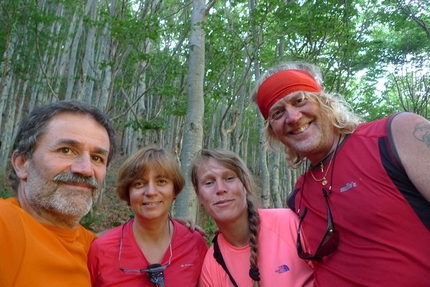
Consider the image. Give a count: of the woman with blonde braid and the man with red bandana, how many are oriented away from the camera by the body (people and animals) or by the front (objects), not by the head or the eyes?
0

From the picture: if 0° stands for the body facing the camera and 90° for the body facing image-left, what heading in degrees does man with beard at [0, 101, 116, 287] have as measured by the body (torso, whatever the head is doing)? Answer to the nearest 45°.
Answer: approximately 315°

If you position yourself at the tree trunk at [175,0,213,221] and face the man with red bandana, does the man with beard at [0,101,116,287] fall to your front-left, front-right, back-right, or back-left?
front-right

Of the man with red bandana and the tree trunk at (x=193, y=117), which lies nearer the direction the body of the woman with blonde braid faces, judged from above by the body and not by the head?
the man with red bandana

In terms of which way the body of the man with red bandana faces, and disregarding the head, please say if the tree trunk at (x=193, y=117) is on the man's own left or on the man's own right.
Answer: on the man's own right

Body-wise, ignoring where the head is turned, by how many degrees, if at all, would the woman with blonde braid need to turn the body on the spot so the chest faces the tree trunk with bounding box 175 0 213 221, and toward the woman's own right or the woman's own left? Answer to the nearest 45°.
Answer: approximately 180°

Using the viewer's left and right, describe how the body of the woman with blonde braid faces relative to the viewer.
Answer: facing the viewer

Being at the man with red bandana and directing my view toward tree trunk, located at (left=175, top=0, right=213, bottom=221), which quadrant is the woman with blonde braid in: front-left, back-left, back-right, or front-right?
front-left

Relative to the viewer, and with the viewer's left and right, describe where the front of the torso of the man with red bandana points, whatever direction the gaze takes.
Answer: facing the viewer and to the left of the viewer

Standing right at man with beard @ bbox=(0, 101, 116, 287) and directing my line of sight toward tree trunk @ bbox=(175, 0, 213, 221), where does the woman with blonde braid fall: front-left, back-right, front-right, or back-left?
front-right

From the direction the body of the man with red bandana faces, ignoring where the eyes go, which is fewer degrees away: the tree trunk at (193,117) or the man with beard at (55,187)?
the man with beard

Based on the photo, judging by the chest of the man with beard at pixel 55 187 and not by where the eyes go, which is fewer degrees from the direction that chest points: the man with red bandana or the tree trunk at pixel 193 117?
the man with red bandana

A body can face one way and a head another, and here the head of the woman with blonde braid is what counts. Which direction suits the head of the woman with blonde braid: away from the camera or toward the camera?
toward the camera

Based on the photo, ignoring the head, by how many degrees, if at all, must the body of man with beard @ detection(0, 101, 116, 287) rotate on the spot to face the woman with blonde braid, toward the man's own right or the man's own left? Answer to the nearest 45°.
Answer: approximately 45° to the man's own left
